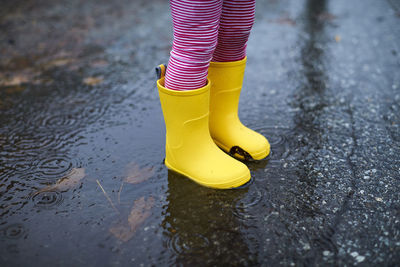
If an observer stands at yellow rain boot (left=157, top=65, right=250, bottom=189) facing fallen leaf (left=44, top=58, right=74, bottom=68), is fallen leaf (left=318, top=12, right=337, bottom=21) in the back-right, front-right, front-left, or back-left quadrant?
front-right

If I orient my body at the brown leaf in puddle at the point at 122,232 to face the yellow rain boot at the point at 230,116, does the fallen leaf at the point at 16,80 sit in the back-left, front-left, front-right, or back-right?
front-left

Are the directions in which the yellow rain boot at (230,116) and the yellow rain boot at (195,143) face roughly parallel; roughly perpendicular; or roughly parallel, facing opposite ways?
roughly parallel

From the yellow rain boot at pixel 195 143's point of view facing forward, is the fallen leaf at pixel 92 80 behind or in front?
behind

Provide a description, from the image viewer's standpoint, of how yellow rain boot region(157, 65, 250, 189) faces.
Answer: facing the viewer and to the right of the viewer

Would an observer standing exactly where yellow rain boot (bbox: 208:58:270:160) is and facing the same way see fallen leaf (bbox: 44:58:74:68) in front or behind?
behind

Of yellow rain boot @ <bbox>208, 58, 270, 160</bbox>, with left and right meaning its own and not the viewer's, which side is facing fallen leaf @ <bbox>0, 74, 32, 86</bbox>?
back

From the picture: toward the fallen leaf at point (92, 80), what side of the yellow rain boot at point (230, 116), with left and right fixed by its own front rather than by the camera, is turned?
back
